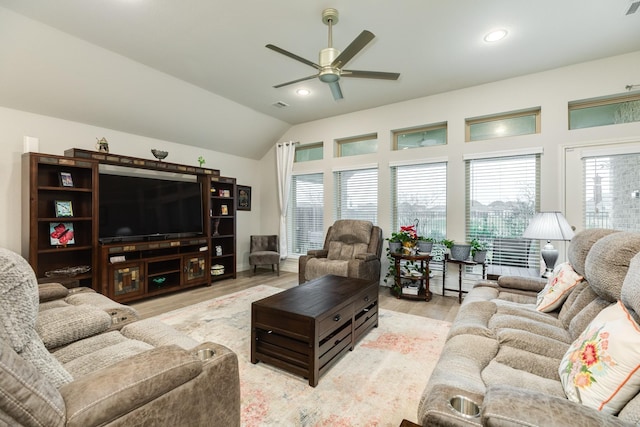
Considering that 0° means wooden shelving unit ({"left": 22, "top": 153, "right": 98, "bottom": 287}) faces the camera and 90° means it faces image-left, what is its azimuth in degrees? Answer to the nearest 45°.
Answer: approximately 315°

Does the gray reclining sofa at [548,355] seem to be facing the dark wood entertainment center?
yes

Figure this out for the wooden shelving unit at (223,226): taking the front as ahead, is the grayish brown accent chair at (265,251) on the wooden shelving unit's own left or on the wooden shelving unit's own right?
on the wooden shelving unit's own left

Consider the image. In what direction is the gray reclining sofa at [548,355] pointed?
to the viewer's left

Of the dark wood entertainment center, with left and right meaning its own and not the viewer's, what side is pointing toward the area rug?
front

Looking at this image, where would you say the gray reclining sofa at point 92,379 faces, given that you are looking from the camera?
facing away from the viewer and to the right of the viewer

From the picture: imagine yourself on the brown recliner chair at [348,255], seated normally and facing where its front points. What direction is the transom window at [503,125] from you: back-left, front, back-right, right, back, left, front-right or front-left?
back-left

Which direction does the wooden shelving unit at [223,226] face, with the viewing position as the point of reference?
facing the viewer and to the right of the viewer

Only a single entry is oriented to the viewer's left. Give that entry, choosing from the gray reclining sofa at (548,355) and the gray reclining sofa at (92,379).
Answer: the gray reclining sofa at (548,355)

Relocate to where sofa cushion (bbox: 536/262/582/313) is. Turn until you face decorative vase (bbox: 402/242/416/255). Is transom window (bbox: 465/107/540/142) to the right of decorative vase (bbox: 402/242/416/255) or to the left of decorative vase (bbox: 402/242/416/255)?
right

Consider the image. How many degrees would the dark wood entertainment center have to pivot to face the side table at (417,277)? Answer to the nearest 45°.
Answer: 0° — it already faces it
